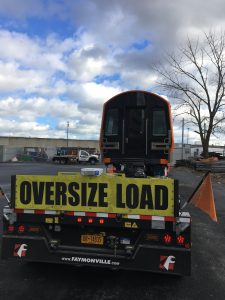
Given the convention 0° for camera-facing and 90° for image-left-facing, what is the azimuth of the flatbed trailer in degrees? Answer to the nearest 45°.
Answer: approximately 180°
